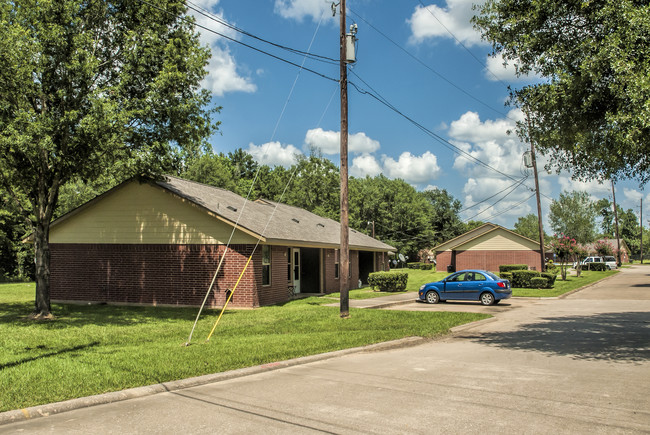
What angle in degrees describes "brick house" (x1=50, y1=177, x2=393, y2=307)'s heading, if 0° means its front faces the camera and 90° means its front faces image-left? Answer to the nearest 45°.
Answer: approximately 315°

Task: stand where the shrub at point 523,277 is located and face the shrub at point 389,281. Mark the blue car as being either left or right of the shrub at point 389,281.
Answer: left

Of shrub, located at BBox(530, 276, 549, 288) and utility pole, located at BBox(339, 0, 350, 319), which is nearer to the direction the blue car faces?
the utility pole

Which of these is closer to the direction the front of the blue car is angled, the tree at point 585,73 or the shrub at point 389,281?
the shrub

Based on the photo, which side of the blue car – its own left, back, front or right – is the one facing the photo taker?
left
